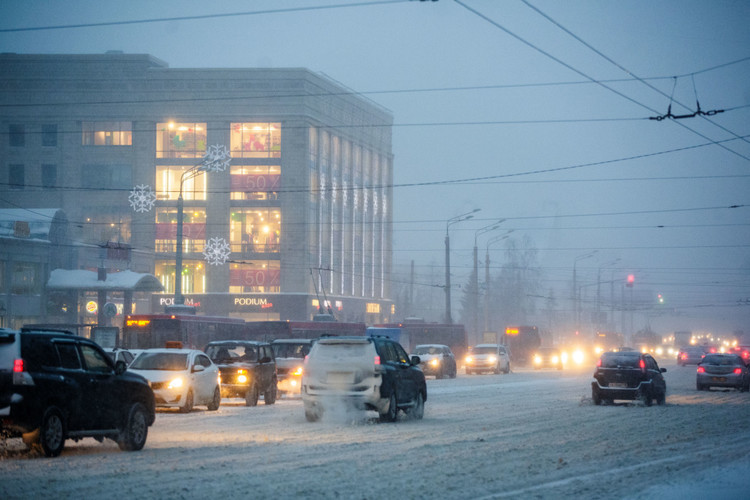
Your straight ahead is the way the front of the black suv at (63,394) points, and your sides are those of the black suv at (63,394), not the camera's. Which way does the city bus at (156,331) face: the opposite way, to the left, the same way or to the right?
the opposite way

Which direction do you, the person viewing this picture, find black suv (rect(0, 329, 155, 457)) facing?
facing away from the viewer and to the right of the viewer

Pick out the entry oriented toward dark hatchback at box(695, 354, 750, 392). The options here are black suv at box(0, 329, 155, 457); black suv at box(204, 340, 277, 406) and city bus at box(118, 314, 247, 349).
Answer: black suv at box(0, 329, 155, 457)

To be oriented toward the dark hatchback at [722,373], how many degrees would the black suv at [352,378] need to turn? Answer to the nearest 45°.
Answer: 0° — it already faces it

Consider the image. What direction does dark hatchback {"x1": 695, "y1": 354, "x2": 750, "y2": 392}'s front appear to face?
away from the camera

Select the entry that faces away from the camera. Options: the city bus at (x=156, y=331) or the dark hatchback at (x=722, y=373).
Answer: the dark hatchback

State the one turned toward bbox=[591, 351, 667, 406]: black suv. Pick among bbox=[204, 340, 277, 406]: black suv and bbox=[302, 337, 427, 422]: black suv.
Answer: the bbox=[302, 337, 427, 422]: black suv

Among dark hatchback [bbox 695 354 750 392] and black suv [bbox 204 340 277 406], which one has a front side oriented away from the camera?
the dark hatchback

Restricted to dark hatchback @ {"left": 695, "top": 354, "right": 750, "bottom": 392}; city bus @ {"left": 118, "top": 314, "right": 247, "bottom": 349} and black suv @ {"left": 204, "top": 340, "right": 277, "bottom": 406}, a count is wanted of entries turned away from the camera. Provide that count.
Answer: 1

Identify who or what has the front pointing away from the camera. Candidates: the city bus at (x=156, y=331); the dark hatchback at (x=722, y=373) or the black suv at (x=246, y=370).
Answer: the dark hatchback

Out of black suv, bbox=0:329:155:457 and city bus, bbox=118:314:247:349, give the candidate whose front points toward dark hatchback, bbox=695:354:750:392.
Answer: the black suv

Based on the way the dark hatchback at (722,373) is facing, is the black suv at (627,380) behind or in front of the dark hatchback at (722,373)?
behind
